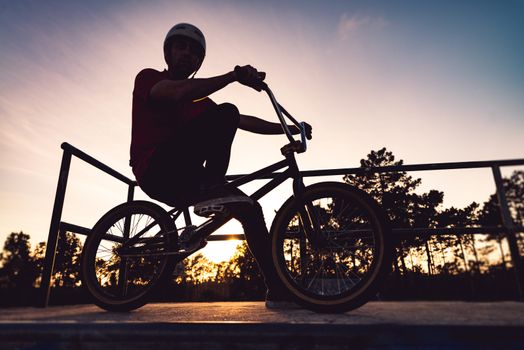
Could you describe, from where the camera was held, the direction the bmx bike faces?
facing the viewer and to the right of the viewer

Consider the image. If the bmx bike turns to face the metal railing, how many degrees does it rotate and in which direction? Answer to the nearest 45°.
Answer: approximately 90° to its left
